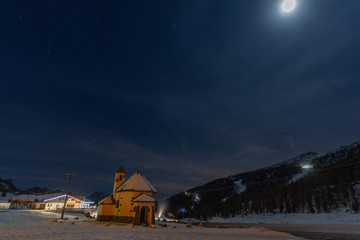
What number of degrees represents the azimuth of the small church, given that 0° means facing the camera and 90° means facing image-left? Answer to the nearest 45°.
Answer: approximately 315°
